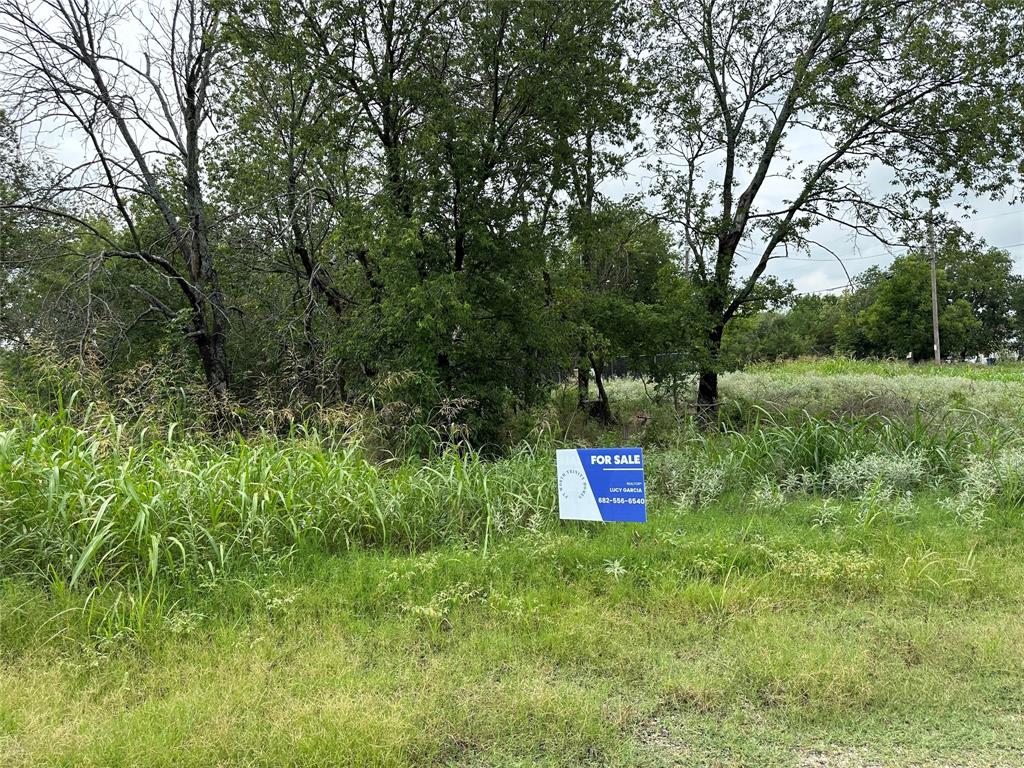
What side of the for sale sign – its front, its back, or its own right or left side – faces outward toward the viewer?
front
